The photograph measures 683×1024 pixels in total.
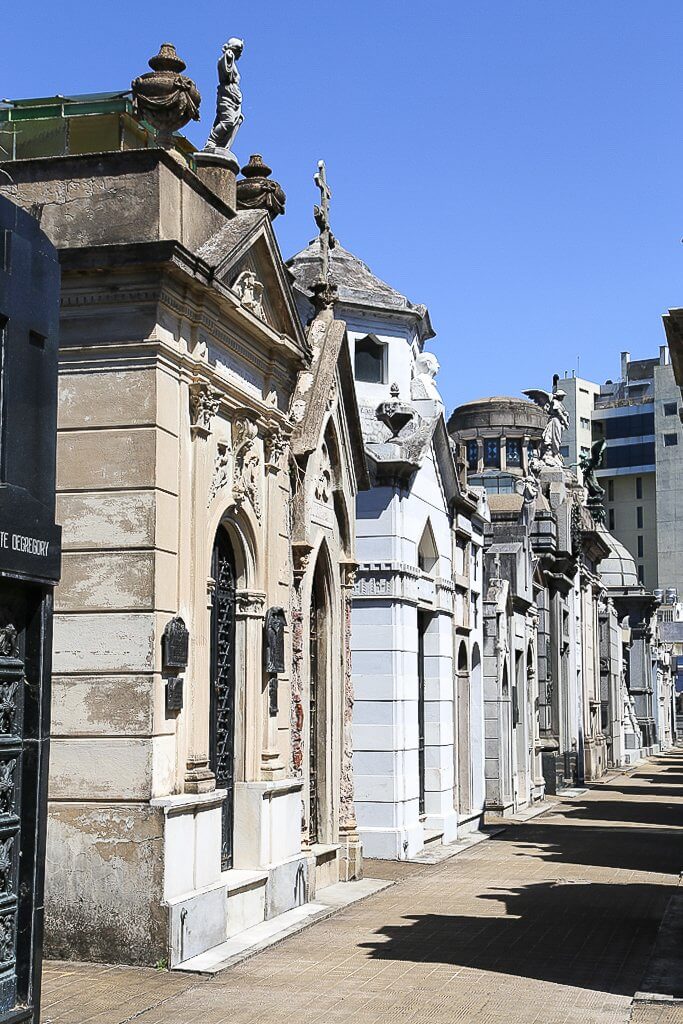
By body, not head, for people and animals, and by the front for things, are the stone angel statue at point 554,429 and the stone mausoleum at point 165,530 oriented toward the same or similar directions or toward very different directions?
same or similar directions

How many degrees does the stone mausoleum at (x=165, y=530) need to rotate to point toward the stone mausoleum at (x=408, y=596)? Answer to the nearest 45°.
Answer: approximately 90° to its left

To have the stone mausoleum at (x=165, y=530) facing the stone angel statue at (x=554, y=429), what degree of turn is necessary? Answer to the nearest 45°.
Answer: approximately 90° to its left

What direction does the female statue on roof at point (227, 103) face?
to the viewer's right

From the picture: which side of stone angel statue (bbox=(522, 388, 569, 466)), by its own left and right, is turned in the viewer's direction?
right

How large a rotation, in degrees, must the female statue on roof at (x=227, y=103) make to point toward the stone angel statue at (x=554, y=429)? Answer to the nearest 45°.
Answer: approximately 90° to its left

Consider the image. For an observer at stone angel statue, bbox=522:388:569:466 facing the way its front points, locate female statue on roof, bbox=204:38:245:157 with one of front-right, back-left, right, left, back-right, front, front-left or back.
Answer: right

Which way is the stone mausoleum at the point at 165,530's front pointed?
to the viewer's right

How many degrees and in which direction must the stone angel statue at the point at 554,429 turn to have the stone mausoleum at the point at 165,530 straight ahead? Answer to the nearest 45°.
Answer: approximately 90° to its right

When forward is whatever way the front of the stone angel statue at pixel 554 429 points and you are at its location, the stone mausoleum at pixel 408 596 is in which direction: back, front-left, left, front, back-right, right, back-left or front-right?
right
